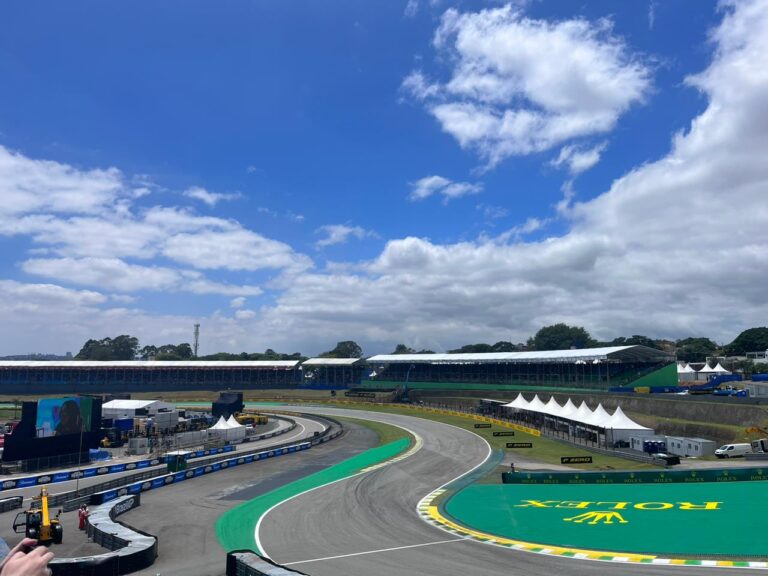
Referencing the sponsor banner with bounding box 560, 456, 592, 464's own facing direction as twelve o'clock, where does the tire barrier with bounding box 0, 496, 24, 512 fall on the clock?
The tire barrier is roughly at 2 o'clock from the sponsor banner.

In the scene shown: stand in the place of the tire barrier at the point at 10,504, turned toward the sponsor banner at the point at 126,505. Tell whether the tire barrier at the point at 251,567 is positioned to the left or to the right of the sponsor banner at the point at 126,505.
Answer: right

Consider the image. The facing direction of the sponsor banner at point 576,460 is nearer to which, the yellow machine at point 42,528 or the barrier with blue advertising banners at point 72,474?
the yellow machine

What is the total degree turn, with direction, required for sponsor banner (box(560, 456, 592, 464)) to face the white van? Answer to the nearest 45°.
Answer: approximately 90° to its left

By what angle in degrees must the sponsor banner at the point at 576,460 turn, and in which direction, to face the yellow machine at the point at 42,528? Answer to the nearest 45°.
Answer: approximately 45° to its right

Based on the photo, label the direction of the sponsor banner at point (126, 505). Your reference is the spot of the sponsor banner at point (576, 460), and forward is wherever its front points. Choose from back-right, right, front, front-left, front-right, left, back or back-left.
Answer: front-right

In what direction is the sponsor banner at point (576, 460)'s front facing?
toward the camera

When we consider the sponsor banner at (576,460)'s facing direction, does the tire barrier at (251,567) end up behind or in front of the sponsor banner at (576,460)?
in front

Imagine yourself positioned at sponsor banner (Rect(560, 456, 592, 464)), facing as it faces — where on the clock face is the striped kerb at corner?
The striped kerb at corner is roughly at 12 o'clock from the sponsor banner.

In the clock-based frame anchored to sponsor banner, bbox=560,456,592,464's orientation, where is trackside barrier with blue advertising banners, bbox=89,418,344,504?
The trackside barrier with blue advertising banners is roughly at 2 o'clock from the sponsor banner.

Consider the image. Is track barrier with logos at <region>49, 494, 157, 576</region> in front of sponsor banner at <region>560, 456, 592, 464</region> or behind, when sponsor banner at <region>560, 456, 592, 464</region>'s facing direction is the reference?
in front
